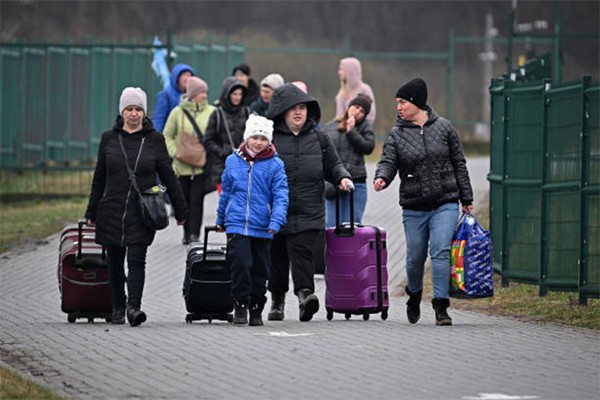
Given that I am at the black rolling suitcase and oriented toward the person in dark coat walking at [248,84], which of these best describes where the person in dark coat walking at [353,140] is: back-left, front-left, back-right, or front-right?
front-right

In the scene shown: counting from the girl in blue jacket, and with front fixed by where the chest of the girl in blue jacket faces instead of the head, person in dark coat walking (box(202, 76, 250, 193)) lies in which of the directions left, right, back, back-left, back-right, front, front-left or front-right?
back

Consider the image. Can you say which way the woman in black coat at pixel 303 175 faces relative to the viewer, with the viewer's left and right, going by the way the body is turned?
facing the viewer

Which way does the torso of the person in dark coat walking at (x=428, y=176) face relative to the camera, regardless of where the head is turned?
toward the camera

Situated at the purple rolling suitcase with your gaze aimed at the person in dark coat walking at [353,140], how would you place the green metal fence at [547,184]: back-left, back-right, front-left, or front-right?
front-right

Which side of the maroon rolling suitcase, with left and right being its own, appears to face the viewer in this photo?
front

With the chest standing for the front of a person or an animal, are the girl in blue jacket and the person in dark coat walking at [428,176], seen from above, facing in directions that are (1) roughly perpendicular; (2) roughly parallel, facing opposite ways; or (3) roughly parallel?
roughly parallel

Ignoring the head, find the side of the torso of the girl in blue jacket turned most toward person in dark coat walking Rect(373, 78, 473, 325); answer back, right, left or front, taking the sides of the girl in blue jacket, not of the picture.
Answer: left

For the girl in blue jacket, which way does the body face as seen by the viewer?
toward the camera

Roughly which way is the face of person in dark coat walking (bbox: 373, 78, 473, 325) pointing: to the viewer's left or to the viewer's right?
to the viewer's left
